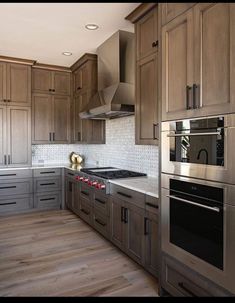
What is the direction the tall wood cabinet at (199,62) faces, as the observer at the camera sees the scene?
facing the viewer and to the left of the viewer

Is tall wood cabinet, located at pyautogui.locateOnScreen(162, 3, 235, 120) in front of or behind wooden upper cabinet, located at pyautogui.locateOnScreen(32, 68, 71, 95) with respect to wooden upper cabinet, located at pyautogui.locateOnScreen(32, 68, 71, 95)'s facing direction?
in front

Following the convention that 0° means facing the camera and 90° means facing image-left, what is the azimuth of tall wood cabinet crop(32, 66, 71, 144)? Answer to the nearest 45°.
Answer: approximately 0°

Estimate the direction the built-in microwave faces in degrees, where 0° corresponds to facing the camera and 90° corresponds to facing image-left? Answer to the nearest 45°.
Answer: approximately 45°

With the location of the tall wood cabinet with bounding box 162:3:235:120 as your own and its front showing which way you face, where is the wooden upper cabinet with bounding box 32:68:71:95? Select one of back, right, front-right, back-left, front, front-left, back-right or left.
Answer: right

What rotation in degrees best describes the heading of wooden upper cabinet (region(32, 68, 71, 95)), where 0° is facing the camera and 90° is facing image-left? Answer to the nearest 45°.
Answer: approximately 0°

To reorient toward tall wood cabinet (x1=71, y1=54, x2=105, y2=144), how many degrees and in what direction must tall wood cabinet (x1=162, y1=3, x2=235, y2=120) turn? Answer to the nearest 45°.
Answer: approximately 90° to its right

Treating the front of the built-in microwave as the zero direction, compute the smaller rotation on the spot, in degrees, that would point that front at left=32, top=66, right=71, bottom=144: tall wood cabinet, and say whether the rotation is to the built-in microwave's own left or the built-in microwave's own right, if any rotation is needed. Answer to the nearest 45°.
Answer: approximately 90° to the built-in microwave's own right

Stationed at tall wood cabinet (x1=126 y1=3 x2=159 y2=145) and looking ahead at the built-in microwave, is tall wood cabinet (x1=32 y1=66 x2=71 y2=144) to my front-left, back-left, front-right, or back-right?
back-right

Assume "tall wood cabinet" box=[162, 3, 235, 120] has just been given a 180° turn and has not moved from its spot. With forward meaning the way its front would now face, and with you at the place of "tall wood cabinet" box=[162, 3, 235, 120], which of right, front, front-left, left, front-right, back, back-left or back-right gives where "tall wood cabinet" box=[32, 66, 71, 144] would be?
left

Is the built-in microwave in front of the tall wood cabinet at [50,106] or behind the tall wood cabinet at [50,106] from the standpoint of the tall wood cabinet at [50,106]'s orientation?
in front
